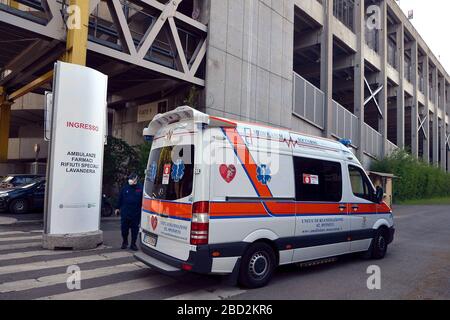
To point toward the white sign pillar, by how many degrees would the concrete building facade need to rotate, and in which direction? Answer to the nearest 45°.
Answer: approximately 45° to its right

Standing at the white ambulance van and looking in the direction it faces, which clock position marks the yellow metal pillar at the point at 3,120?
The yellow metal pillar is roughly at 9 o'clock from the white ambulance van.

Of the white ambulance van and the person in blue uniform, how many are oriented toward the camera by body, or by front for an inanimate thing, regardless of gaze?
1

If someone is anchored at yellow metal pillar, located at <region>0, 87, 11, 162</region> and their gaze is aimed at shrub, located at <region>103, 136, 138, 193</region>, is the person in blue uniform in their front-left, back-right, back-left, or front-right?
front-right

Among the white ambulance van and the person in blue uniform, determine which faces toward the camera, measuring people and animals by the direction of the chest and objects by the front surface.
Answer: the person in blue uniform

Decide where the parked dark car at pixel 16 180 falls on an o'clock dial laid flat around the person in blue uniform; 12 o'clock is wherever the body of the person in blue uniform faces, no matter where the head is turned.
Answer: The parked dark car is roughly at 5 o'clock from the person in blue uniform.

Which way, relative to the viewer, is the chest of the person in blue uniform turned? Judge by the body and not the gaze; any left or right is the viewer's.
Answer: facing the viewer

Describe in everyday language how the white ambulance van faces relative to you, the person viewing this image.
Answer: facing away from the viewer and to the right of the viewer

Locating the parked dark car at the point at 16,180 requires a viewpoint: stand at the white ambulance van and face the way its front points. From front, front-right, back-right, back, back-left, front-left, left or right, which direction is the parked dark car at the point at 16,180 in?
left

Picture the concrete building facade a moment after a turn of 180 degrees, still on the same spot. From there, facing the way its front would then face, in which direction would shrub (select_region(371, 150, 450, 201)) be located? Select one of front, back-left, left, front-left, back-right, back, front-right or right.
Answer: right

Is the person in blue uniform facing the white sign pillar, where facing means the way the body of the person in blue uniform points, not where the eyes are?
no

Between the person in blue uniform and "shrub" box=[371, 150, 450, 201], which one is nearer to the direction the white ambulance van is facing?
the shrub

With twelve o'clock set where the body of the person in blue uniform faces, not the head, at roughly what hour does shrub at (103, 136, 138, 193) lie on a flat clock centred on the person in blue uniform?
The shrub is roughly at 6 o'clock from the person in blue uniform.

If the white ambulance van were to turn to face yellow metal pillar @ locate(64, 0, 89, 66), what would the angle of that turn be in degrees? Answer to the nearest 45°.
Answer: approximately 90° to its left

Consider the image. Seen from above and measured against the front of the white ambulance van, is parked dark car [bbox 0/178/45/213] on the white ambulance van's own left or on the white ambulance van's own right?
on the white ambulance van's own left

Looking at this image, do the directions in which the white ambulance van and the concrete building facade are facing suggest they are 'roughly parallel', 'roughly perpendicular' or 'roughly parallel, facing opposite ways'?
roughly perpendicular
